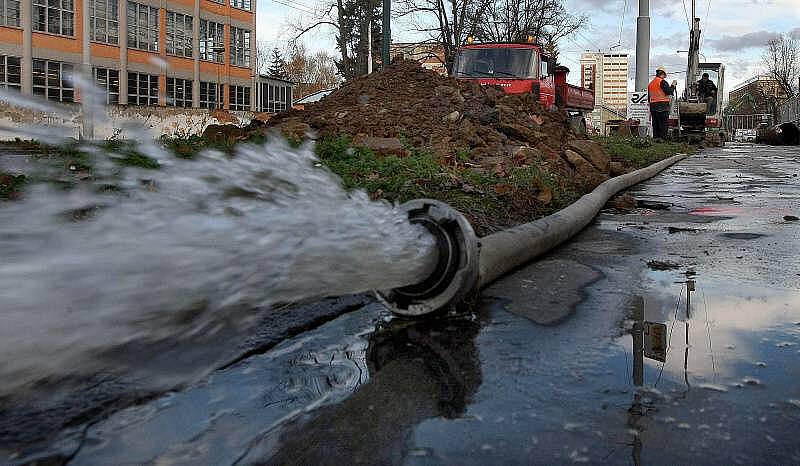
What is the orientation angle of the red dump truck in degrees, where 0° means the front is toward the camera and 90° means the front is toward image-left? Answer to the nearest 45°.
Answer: approximately 45°

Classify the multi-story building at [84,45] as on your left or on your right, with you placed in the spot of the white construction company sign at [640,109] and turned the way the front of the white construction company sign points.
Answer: on your right

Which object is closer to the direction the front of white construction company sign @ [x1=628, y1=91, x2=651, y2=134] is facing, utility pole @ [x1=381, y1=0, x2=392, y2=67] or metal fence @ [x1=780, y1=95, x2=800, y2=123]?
the utility pole

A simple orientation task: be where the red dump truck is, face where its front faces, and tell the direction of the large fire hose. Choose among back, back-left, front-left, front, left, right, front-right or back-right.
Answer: front-left

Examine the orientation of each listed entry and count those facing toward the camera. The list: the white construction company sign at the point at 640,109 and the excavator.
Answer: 2

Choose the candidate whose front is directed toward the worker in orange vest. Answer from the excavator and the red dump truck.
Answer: the excavator

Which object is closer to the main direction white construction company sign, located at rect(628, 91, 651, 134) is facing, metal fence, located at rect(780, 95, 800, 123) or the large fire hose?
the large fire hose

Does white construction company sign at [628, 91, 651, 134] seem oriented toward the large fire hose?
yes

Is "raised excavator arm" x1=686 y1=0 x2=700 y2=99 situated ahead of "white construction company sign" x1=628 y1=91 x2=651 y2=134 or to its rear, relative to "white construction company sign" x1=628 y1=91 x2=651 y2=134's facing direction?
to the rear

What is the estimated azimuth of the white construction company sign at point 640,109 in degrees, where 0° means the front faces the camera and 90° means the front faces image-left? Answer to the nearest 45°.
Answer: approximately 0°
